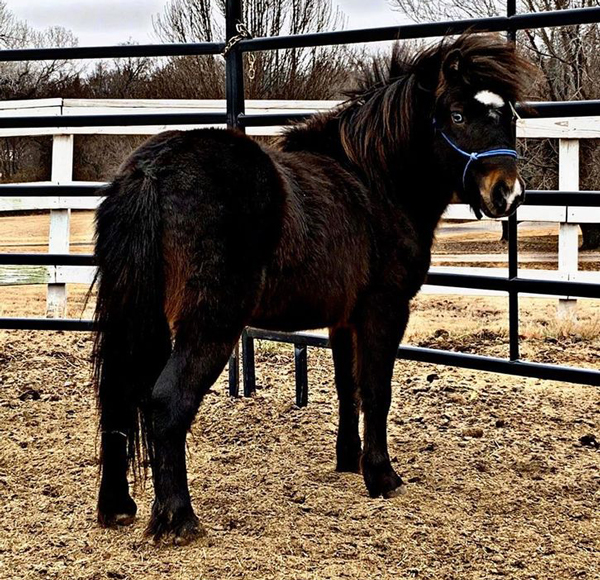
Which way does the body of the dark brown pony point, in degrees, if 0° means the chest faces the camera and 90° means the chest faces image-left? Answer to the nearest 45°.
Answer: approximately 225°

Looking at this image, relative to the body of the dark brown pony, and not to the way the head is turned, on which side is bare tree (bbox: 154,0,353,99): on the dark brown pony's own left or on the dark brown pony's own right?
on the dark brown pony's own left

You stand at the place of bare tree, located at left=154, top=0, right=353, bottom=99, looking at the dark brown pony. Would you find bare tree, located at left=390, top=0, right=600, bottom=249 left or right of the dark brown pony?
left

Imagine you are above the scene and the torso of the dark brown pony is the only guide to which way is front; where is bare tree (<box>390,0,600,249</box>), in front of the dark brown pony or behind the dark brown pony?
in front

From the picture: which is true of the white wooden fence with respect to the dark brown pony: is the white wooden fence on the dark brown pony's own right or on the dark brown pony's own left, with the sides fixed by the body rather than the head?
on the dark brown pony's own left
